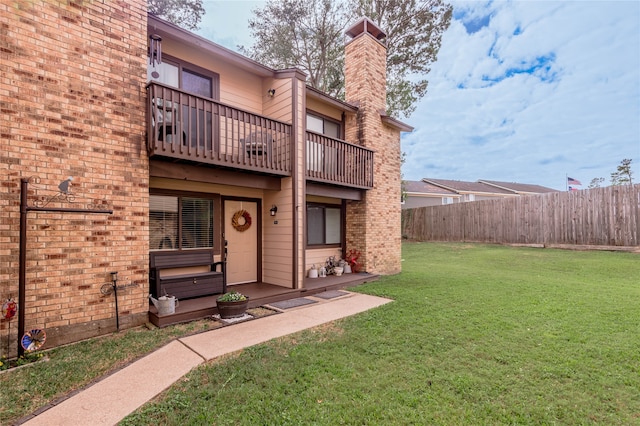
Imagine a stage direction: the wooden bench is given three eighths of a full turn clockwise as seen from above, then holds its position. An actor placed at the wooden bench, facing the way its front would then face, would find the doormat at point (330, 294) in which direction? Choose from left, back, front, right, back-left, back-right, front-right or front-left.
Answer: back

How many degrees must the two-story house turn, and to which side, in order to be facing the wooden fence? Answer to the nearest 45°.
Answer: approximately 45° to its left

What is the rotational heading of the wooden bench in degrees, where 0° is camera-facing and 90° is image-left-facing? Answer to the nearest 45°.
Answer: approximately 315°

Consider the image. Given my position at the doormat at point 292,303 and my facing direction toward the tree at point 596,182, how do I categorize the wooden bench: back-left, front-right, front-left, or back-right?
back-left

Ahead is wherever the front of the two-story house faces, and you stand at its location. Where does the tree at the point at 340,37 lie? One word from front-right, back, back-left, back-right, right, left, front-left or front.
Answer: left

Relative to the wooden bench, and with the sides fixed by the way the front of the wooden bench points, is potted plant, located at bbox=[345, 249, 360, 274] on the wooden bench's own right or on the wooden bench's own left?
on the wooden bench's own left

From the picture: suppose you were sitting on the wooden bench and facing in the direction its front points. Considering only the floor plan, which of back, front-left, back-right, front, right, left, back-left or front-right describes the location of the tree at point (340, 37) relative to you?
left
